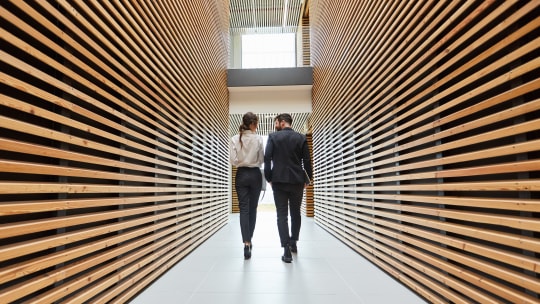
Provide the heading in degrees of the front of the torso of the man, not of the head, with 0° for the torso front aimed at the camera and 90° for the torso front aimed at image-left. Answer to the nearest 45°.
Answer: approximately 180°

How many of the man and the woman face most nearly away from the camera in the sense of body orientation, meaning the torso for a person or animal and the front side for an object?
2

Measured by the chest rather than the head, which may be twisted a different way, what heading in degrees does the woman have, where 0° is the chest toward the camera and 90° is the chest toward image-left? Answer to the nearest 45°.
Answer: approximately 180°

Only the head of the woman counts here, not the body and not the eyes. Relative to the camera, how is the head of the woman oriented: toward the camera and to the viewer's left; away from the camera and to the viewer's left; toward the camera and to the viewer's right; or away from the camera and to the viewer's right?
away from the camera and to the viewer's right

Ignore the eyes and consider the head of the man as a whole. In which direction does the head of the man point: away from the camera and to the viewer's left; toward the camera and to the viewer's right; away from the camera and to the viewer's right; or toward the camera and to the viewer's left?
away from the camera and to the viewer's left
